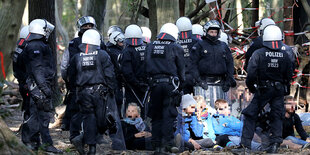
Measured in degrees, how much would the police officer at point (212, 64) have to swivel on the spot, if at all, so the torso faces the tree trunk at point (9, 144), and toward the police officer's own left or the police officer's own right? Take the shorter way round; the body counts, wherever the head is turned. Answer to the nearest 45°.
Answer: approximately 45° to the police officer's own right

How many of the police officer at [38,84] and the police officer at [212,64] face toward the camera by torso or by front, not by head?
1

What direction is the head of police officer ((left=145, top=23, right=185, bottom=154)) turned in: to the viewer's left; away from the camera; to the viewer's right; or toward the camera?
away from the camera
